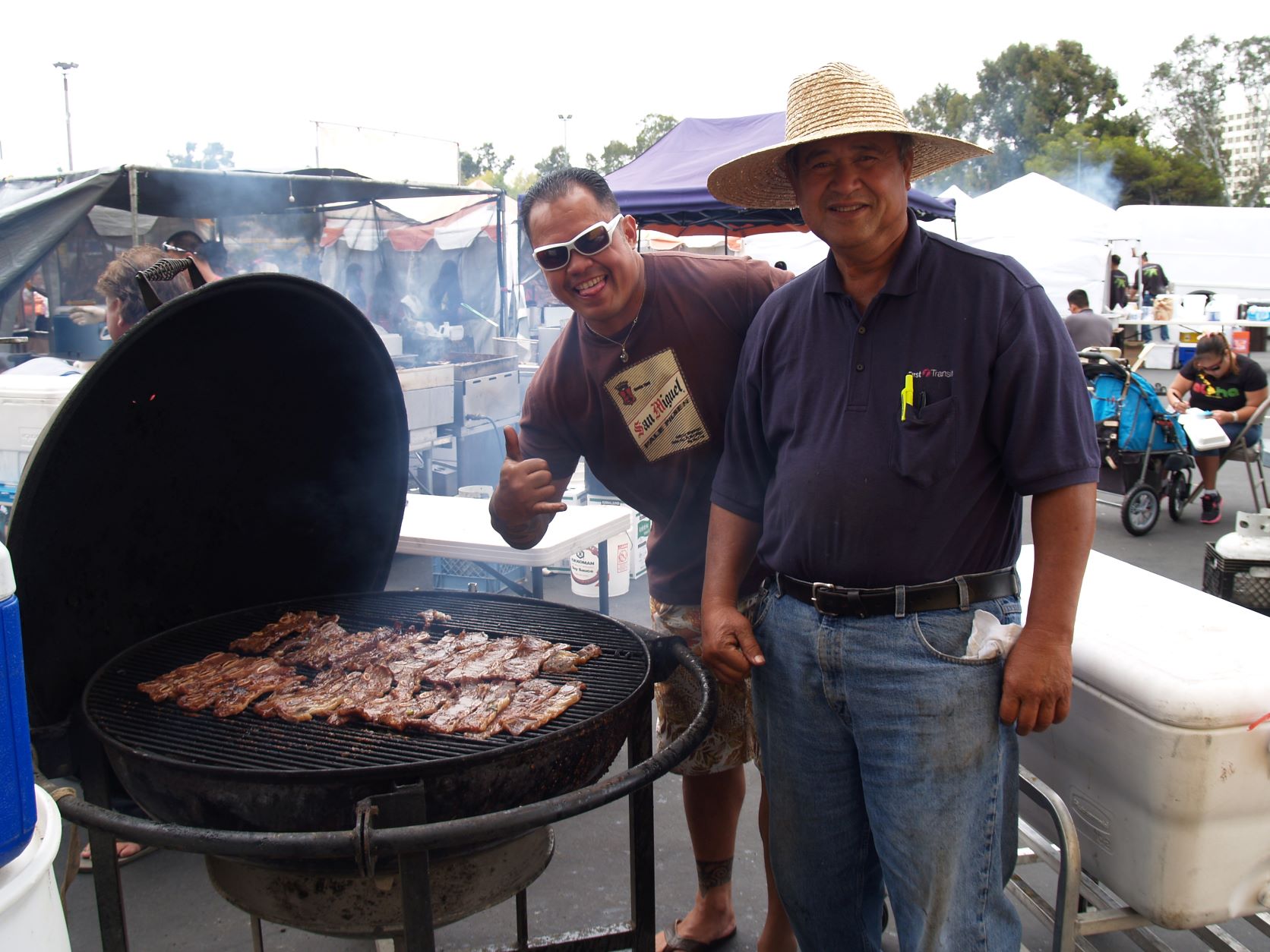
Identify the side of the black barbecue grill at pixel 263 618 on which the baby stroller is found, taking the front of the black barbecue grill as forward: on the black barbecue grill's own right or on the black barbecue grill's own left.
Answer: on the black barbecue grill's own left

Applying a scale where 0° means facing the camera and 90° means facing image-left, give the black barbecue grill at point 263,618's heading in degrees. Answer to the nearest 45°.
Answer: approximately 315°

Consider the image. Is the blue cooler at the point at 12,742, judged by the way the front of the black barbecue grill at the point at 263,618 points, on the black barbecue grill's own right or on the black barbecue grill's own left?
on the black barbecue grill's own right

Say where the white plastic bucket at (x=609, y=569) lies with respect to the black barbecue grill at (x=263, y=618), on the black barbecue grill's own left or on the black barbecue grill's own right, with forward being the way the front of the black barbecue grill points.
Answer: on the black barbecue grill's own left

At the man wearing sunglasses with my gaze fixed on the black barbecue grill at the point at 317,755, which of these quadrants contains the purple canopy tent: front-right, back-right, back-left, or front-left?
back-right

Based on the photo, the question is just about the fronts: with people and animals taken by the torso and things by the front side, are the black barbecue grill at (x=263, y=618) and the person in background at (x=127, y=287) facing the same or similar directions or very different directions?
very different directions
